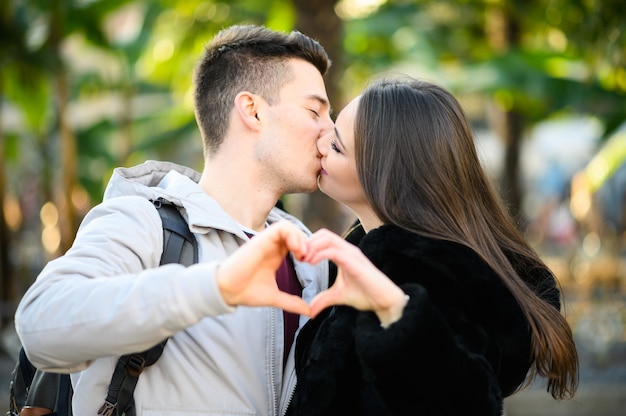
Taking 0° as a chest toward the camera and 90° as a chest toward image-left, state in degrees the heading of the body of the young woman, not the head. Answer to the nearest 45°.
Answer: approximately 90°

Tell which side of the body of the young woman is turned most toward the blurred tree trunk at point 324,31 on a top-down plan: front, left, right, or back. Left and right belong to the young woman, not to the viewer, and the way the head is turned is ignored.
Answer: right

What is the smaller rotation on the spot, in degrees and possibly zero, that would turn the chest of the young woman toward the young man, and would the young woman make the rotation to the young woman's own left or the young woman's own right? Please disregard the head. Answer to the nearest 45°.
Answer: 0° — they already face them

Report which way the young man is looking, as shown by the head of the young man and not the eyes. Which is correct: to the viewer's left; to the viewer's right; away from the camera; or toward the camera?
to the viewer's right

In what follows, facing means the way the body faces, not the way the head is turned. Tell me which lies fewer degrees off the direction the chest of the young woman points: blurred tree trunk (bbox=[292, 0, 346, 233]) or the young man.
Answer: the young man

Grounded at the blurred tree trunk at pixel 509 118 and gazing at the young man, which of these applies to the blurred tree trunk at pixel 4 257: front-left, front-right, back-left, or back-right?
front-right

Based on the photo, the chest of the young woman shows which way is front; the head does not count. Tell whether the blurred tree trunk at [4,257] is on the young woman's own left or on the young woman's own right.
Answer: on the young woman's own right

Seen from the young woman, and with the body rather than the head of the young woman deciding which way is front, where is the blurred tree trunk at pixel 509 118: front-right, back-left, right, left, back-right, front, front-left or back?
right

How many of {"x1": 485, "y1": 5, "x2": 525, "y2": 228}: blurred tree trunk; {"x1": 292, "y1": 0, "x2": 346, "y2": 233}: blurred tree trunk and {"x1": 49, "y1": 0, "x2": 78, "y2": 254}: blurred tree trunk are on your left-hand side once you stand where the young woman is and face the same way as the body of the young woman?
0

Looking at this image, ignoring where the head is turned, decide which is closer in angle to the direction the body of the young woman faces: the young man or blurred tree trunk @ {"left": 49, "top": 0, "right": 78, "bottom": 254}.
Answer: the young man

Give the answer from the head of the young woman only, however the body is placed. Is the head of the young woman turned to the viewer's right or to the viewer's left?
to the viewer's left
